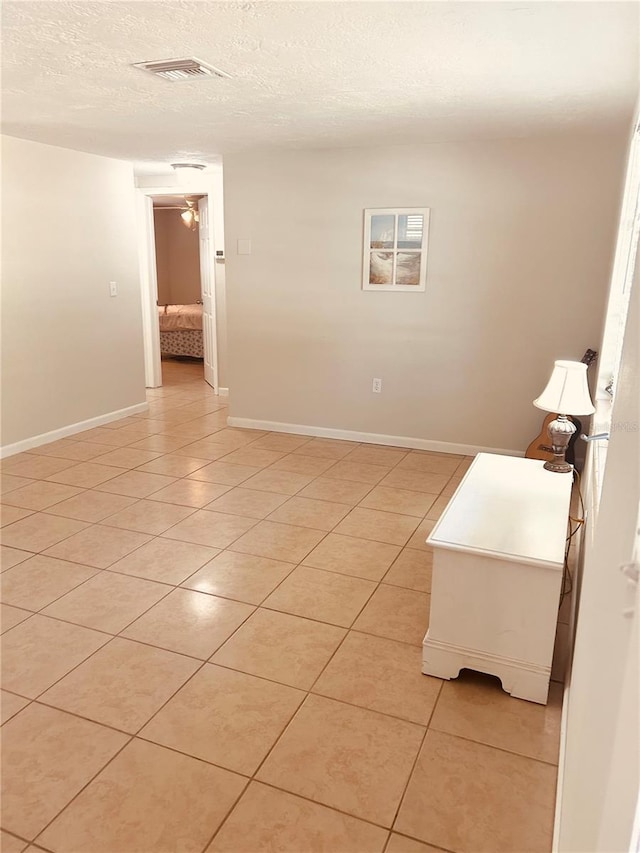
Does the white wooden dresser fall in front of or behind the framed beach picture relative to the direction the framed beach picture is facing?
in front

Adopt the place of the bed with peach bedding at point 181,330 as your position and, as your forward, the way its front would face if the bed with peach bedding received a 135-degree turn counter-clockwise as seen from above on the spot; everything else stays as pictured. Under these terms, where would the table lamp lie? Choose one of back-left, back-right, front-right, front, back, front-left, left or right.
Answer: back-right

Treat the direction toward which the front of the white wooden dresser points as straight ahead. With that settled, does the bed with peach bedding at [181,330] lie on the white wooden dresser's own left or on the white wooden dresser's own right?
on the white wooden dresser's own right

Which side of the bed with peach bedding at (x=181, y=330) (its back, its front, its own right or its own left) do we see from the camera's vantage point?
front

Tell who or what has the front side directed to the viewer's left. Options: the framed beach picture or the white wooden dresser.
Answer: the white wooden dresser

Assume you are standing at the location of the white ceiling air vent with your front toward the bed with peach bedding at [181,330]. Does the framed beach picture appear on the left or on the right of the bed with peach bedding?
right

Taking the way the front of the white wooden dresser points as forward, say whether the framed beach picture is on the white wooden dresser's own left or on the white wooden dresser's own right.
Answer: on the white wooden dresser's own right

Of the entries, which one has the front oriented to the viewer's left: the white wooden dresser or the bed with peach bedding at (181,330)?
the white wooden dresser

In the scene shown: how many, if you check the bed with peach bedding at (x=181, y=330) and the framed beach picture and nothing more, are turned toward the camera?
2

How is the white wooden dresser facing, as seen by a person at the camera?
facing to the left of the viewer

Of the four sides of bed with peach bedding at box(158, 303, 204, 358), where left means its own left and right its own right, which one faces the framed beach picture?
front

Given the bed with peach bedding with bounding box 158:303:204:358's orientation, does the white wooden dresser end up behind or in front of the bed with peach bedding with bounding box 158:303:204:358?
in front

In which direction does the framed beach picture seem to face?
toward the camera

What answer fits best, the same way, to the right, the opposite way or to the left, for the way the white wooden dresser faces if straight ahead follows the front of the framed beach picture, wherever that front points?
to the right

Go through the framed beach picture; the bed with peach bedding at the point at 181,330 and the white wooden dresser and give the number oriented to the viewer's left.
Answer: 1
